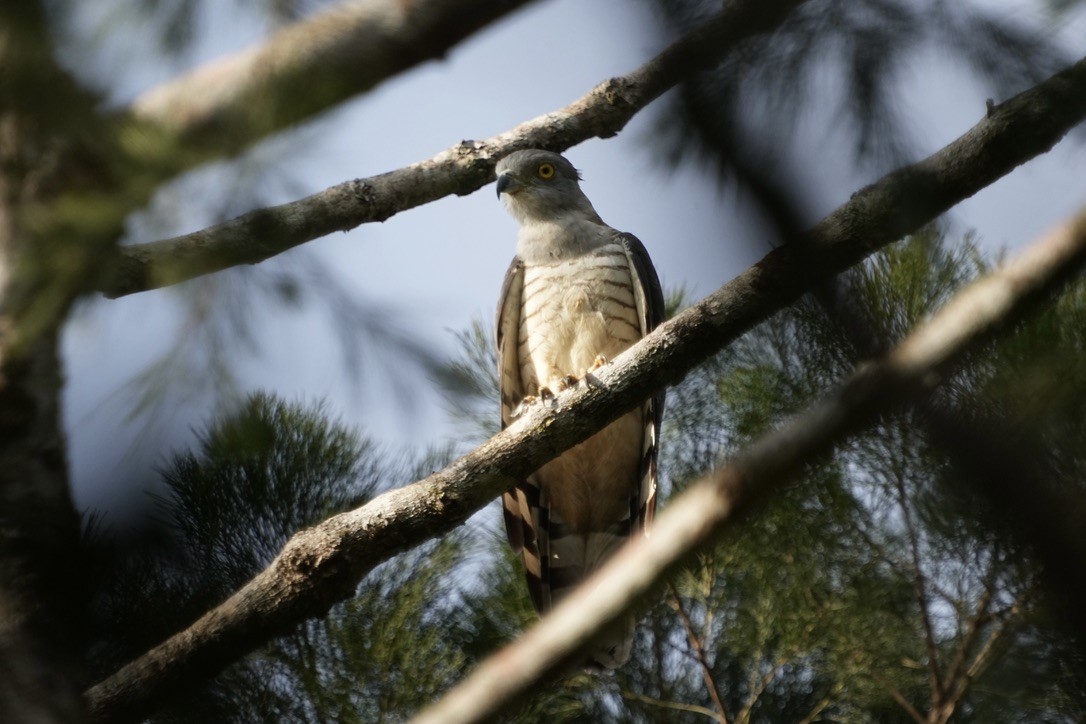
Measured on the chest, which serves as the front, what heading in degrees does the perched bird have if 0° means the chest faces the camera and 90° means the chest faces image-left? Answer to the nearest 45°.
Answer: approximately 0°

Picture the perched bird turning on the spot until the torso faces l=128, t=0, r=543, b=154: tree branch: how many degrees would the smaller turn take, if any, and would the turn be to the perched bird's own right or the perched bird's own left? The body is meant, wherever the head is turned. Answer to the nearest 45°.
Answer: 0° — it already faces it
